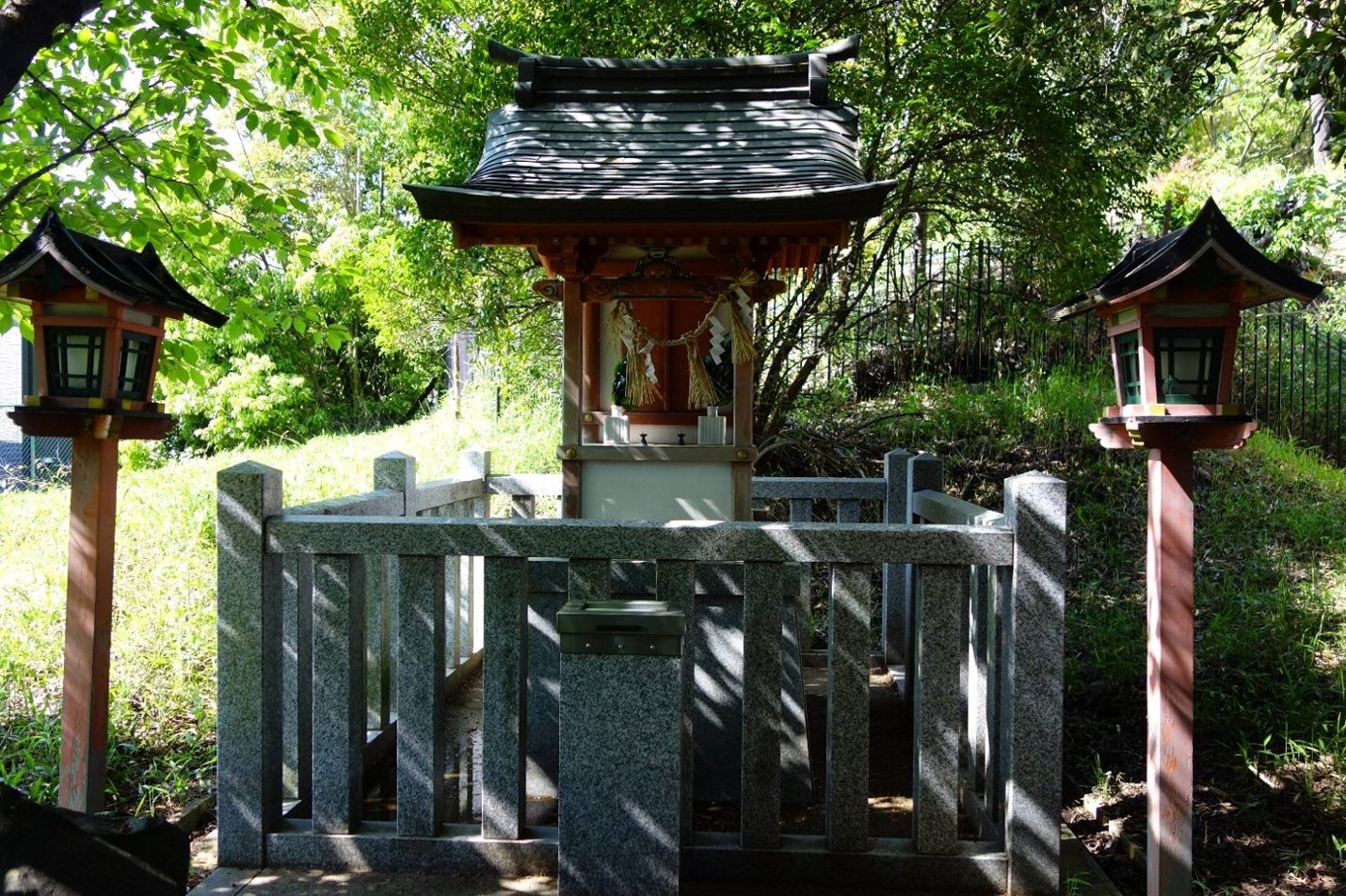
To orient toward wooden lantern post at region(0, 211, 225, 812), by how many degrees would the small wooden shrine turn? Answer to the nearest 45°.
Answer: approximately 45° to its right

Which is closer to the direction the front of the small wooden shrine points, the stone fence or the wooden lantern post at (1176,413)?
the stone fence

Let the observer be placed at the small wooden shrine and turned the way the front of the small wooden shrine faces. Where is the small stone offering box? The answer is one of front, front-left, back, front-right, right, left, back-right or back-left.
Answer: front

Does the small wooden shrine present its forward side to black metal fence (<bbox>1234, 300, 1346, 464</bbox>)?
no

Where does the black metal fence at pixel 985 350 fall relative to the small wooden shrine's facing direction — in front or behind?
behind

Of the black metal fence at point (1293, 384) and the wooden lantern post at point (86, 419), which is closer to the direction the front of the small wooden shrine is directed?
the wooden lantern post

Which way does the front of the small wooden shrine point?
toward the camera

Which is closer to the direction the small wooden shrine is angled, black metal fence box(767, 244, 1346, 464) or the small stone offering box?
the small stone offering box

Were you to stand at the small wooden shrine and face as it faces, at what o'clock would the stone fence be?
The stone fence is roughly at 12 o'clock from the small wooden shrine.

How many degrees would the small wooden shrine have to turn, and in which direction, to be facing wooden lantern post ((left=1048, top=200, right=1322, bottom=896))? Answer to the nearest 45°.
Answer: approximately 45° to its left

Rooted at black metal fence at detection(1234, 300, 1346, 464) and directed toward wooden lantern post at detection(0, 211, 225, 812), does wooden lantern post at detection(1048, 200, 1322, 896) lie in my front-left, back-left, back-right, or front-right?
front-left
